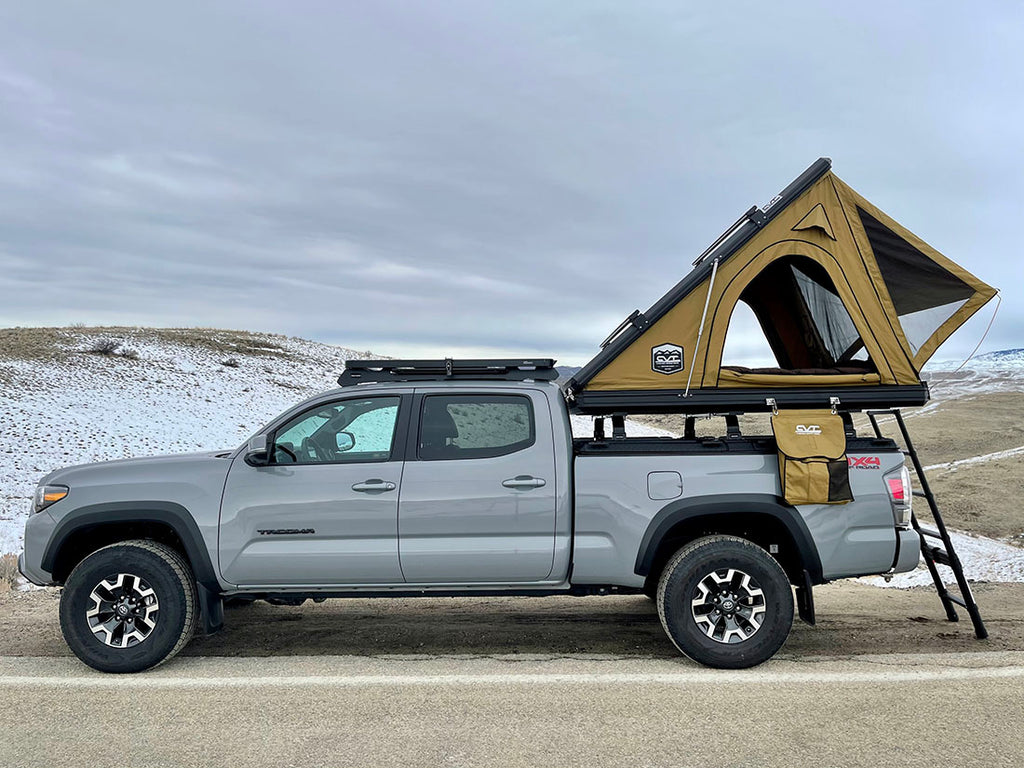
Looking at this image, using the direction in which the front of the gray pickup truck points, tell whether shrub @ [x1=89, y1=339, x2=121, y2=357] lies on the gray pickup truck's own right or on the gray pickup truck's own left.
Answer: on the gray pickup truck's own right

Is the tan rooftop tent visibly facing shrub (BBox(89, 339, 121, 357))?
no

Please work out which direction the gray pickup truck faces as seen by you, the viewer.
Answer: facing to the left of the viewer
